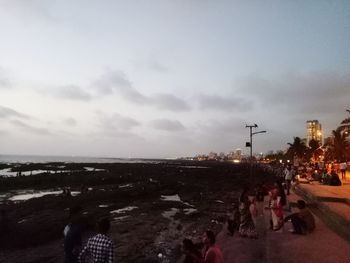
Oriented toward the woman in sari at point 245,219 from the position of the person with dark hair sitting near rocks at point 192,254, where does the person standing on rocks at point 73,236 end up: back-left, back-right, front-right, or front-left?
back-left

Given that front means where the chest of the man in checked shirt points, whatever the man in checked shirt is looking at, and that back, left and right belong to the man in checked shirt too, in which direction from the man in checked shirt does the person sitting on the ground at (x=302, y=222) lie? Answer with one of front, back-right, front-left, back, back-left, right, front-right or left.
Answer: front-right

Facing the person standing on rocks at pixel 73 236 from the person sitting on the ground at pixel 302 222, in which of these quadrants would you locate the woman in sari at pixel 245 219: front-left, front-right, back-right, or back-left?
front-right

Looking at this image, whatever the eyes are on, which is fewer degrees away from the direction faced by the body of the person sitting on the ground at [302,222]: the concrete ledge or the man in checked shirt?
the man in checked shirt

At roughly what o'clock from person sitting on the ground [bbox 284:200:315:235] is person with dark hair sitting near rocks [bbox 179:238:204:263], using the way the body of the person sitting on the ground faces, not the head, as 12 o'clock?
The person with dark hair sitting near rocks is roughly at 10 o'clock from the person sitting on the ground.

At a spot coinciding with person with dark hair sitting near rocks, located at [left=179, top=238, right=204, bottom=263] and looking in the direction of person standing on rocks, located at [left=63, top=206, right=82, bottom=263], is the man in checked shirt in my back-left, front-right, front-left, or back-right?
front-left

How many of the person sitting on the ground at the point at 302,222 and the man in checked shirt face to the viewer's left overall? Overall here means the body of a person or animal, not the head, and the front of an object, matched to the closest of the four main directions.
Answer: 1

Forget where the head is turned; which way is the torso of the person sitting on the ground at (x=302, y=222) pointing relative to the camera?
to the viewer's left

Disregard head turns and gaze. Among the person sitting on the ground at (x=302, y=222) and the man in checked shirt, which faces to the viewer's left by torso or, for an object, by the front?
the person sitting on the ground

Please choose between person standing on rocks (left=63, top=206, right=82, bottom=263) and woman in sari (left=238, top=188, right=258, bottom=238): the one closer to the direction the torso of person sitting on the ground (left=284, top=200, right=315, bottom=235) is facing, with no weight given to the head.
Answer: the woman in sari

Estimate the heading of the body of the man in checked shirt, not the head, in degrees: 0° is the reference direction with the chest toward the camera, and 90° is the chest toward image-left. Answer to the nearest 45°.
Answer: approximately 180°

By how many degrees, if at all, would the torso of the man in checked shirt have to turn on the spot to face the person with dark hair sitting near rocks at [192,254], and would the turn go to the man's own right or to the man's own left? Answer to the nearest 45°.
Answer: approximately 45° to the man's own right

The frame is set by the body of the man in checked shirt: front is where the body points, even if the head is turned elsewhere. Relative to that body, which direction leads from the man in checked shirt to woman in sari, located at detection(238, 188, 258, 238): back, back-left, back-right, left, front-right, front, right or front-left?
front-right

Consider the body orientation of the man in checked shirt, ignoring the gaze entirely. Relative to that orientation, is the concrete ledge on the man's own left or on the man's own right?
on the man's own right
